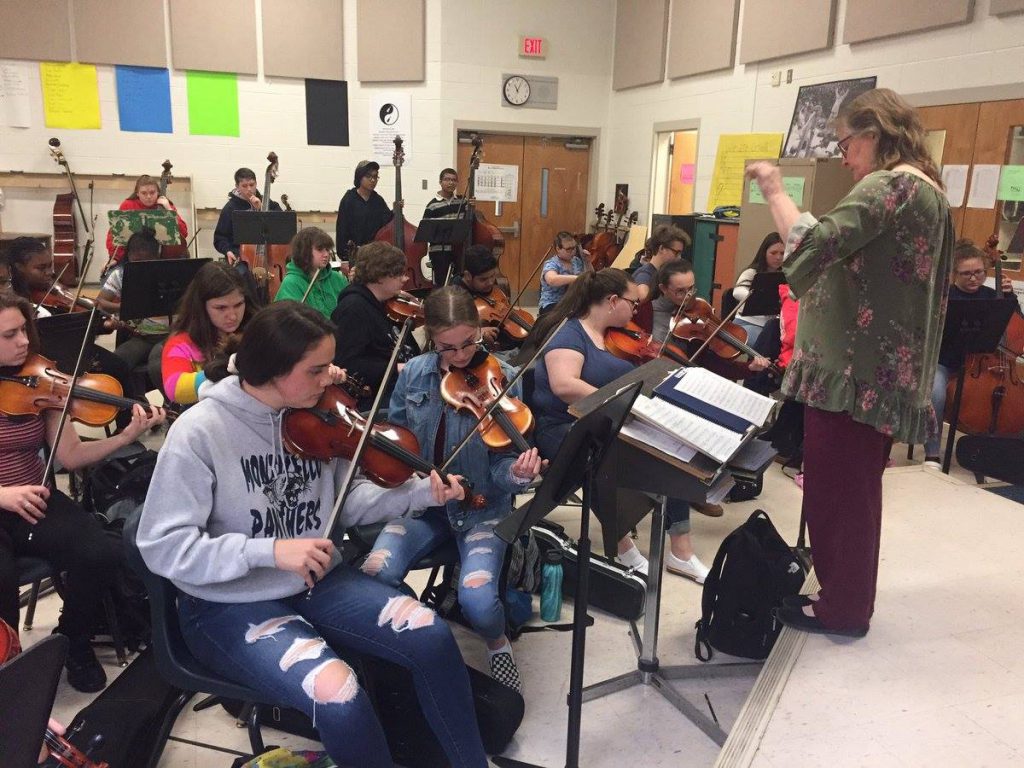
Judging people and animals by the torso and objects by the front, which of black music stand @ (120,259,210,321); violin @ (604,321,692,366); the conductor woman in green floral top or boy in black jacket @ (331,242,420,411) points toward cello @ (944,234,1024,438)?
the boy in black jacket

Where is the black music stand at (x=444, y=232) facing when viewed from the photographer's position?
facing away from the viewer

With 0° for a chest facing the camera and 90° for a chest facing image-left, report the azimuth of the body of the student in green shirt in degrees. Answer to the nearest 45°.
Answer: approximately 315°

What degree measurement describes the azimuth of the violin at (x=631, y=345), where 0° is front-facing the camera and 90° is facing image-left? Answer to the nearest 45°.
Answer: approximately 0°

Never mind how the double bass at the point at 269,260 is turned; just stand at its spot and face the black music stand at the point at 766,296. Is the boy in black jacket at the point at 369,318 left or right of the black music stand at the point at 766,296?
right

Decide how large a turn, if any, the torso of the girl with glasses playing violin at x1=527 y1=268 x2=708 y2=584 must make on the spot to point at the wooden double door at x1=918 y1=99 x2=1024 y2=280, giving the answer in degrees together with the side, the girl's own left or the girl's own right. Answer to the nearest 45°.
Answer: approximately 45° to the girl's own left

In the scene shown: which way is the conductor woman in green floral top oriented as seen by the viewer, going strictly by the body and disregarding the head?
to the viewer's left

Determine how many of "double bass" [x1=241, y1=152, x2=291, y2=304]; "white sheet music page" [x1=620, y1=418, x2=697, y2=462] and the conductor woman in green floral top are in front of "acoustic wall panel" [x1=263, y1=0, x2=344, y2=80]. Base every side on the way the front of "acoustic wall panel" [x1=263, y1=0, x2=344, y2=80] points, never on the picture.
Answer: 3

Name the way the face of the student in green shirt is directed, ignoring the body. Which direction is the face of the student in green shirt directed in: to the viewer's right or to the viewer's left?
to the viewer's right

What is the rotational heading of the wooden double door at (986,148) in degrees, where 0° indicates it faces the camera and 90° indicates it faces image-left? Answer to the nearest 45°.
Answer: approximately 45°

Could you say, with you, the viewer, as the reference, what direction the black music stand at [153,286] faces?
facing away from the viewer
